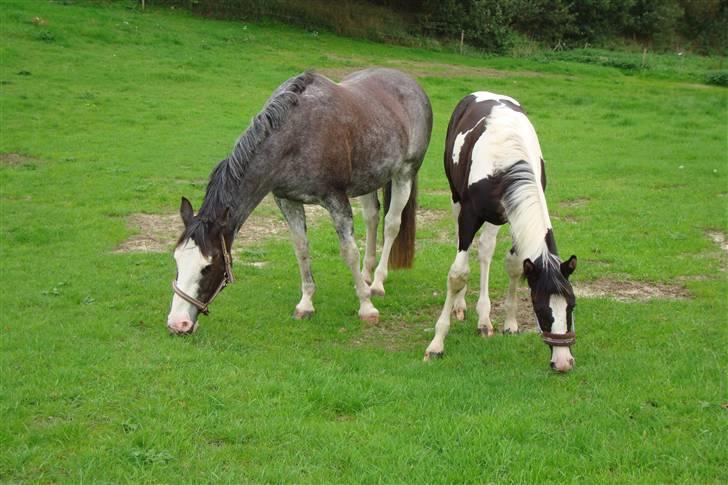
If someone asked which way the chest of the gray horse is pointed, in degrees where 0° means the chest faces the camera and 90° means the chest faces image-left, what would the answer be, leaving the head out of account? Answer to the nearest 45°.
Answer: approximately 45°
